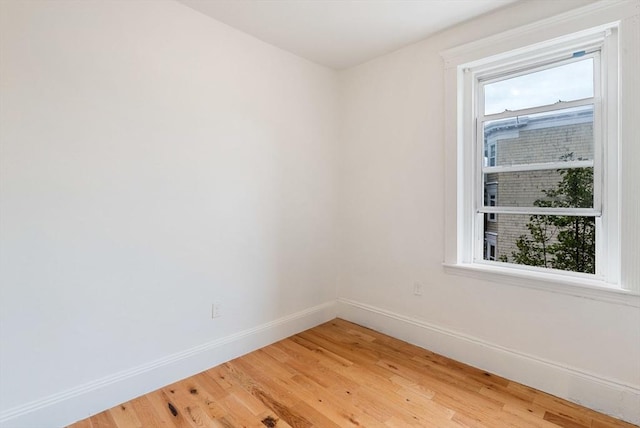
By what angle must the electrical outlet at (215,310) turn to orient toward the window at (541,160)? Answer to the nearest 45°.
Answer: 0° — it already faces it

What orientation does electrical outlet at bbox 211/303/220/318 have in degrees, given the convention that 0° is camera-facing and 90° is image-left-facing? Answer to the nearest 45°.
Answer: approximately 315°

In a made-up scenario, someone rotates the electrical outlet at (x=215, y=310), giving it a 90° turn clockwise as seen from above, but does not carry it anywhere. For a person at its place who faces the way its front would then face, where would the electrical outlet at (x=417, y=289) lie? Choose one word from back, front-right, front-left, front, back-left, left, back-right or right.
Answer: back-left
